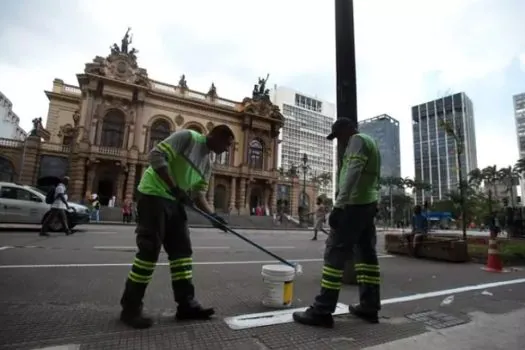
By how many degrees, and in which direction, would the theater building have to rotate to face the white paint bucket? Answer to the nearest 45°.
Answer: approximately 45° to its right

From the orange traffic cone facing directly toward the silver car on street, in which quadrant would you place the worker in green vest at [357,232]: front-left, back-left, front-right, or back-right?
front-left

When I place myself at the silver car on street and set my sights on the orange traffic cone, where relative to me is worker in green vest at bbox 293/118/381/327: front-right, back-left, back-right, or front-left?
front-right

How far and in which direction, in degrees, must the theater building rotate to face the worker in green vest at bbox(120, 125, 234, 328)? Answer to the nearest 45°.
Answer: approximately 45° to its right

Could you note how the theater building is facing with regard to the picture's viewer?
facing the viewer and to the right of the viewer

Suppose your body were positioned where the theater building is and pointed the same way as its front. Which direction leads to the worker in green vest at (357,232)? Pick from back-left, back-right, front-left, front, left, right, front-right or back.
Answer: front-right

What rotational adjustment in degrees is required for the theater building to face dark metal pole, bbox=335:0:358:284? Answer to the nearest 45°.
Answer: approximately 45° to its right

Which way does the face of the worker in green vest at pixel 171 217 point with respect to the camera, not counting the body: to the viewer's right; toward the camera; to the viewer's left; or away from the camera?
to the viewer's right
